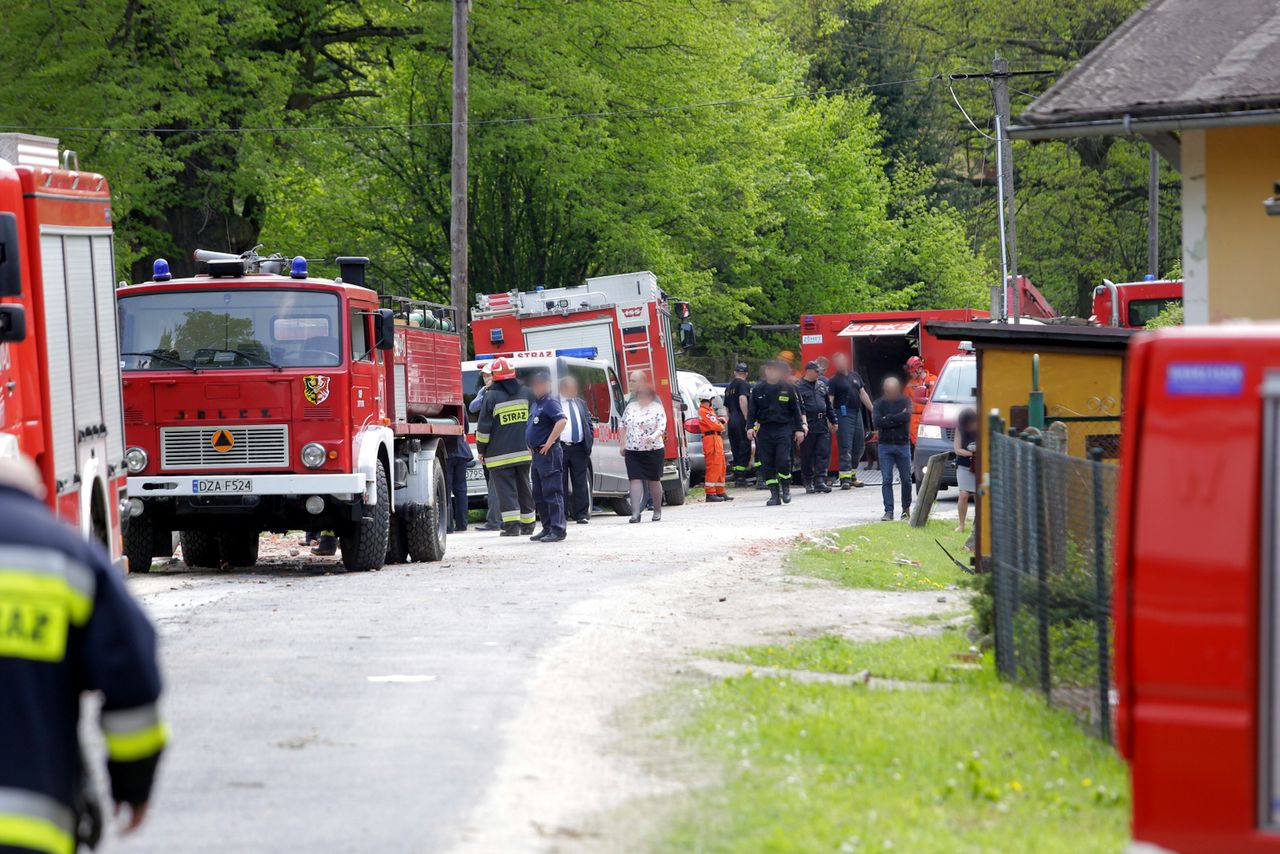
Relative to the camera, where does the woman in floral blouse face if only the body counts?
toward the camera

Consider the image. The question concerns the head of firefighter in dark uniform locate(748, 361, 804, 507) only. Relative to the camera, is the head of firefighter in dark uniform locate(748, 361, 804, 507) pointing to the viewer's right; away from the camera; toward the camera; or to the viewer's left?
toward the camera

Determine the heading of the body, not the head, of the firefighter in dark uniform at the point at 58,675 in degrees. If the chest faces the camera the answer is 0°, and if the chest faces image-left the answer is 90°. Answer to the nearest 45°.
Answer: approximately 180°

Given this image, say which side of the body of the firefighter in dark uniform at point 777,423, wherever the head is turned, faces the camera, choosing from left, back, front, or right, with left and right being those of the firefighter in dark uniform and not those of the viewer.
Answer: front

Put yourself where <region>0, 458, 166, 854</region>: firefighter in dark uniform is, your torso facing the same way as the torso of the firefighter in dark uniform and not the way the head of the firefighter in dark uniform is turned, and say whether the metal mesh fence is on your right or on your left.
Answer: on your right

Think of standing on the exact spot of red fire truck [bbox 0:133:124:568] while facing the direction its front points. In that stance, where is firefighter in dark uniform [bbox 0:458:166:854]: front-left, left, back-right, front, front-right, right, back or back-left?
front-left

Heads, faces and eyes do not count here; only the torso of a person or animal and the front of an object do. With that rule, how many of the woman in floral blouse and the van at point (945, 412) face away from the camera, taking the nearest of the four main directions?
0

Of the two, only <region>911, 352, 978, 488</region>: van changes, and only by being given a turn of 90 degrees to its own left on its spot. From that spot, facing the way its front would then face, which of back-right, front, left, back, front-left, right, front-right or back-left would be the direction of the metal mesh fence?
front-right

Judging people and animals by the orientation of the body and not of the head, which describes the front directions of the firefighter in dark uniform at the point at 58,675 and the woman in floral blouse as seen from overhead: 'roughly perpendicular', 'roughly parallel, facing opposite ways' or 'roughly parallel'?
roughly parallel, facing opposite ways

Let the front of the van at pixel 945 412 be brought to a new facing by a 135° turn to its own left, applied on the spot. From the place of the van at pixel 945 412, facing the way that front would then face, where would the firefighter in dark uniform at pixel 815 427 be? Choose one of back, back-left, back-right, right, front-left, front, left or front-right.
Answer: back-left

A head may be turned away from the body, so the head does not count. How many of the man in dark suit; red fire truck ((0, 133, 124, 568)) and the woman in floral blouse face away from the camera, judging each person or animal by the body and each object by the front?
0

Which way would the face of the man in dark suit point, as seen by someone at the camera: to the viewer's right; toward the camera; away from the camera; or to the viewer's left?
toward the camera

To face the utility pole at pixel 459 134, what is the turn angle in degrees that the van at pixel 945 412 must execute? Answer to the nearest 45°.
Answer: approximately 45° to its right

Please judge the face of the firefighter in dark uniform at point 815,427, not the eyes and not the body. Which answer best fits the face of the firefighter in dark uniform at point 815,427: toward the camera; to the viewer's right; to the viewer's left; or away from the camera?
toward the camera

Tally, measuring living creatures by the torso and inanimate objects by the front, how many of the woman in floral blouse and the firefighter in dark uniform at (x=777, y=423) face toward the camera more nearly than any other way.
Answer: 2

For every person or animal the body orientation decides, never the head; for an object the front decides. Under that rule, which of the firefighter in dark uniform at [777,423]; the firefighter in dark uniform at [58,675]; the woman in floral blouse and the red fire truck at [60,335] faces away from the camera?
the firefighter in dark uniform at [58,675]
